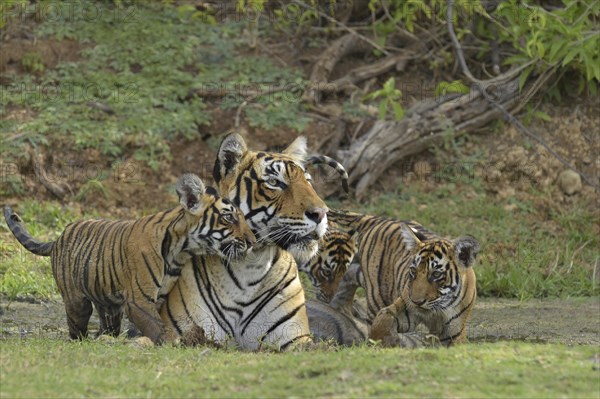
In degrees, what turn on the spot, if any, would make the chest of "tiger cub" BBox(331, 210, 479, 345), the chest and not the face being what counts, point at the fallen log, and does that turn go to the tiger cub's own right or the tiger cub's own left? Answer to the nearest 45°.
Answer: approximately 135° to the tiger cub's own left

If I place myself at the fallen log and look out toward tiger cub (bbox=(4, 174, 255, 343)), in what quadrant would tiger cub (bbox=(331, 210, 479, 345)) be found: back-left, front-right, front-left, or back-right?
front-left

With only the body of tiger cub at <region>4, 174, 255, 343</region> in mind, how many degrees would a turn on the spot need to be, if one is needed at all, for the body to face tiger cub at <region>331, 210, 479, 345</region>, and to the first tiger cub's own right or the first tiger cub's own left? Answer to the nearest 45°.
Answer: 0° — it already faces it

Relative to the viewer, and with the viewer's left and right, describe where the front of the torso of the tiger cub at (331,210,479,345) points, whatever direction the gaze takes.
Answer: facing the viewer and to the right of the viewer

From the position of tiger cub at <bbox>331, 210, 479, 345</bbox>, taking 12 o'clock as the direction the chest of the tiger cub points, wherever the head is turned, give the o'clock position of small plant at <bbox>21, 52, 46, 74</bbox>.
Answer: The small plant is roughly at 6 o'clock from the tiger cub.

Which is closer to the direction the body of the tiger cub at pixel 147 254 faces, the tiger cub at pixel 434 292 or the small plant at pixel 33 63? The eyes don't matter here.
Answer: the tiger cub

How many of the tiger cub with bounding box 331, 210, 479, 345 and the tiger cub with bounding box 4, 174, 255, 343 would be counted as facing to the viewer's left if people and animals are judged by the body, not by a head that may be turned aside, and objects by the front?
0

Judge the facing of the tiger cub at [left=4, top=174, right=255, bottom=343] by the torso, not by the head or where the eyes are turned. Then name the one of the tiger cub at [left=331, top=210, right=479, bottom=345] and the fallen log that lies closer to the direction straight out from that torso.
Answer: the tiger cub

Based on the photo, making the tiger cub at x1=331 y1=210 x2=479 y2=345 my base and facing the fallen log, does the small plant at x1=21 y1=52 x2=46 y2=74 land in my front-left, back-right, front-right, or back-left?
front-left

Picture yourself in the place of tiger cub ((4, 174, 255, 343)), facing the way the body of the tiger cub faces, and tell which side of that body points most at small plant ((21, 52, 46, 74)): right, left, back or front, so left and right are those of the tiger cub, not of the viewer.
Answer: left

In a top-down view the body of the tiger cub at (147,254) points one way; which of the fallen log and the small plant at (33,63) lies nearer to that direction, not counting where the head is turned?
the fallen log

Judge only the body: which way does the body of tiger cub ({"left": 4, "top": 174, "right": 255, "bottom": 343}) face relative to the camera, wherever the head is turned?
to the viewer's right
